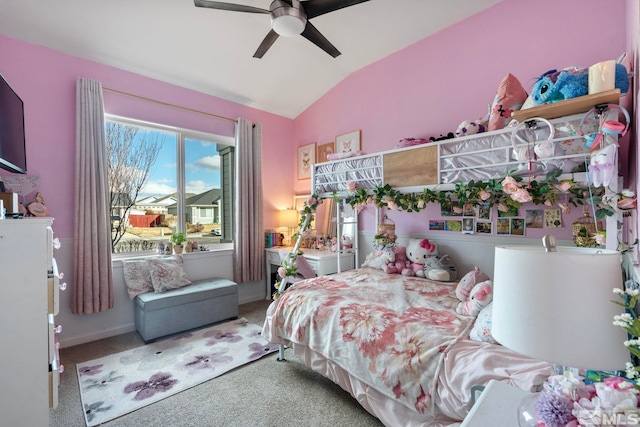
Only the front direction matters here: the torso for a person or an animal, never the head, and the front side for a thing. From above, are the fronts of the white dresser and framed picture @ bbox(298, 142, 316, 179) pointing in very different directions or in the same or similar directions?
very different directions

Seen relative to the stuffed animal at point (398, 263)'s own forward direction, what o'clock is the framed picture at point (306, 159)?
The framed picture is roughly at 3 o'clock from the stuffed animal.

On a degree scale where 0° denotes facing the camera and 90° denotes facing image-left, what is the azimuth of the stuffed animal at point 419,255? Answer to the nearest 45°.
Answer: approximately 45°

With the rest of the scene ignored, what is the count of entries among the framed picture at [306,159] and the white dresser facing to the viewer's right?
1

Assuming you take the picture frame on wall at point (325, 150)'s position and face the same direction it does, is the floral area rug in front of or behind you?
in front

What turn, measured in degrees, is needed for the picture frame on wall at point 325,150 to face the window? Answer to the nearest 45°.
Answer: approximately 45° to its right

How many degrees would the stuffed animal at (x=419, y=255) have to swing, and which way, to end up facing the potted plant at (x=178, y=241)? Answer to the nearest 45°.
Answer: approximately 45° to its right

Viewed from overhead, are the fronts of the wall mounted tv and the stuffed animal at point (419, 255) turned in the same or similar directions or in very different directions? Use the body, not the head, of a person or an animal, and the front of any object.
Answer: very different directions

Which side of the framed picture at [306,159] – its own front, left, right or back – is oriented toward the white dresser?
front

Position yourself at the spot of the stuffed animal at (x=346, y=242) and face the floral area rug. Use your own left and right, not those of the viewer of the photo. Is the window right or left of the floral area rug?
right
